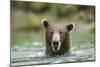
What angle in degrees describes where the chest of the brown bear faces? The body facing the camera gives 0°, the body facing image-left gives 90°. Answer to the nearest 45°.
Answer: approximately 0°
